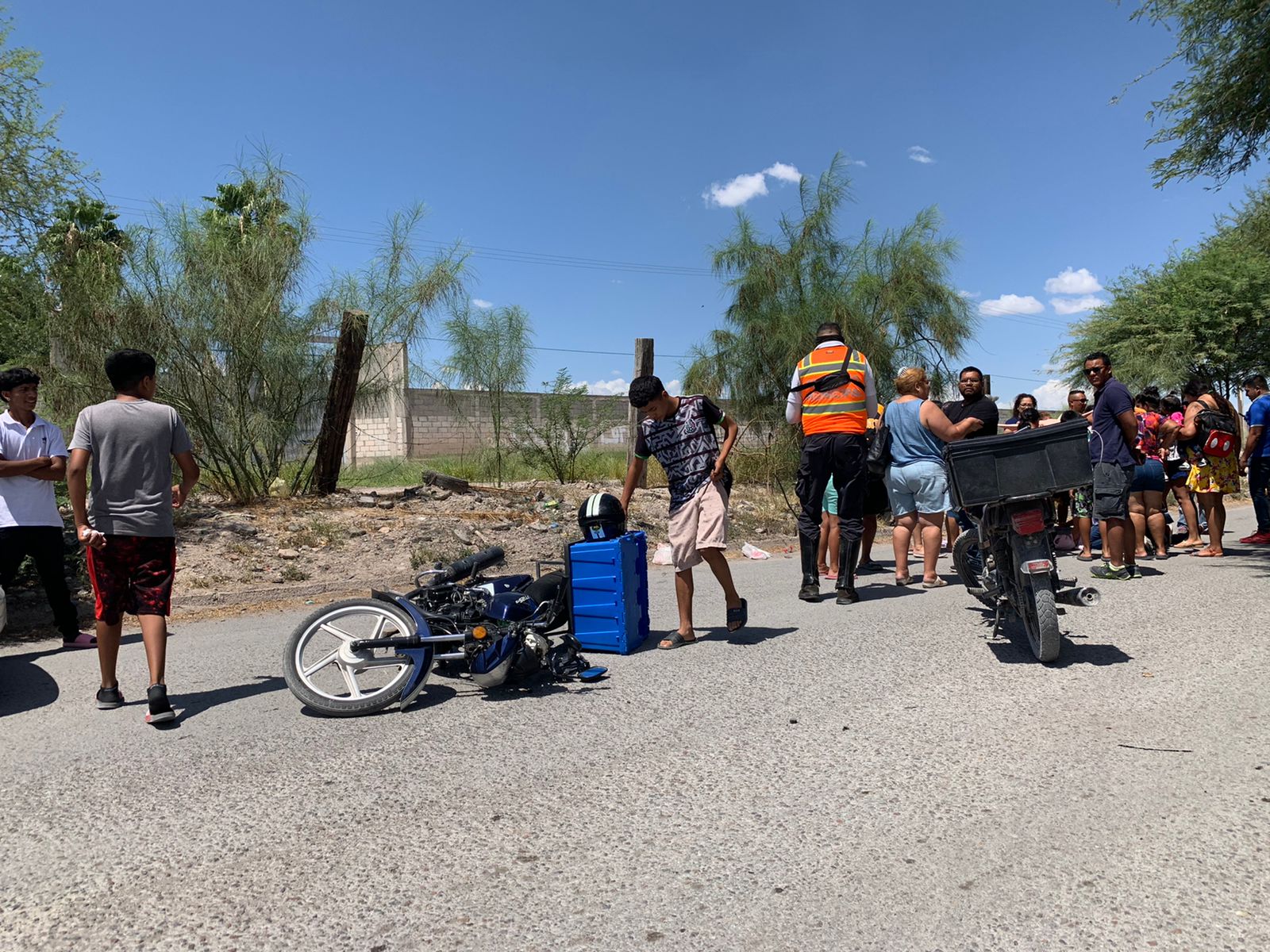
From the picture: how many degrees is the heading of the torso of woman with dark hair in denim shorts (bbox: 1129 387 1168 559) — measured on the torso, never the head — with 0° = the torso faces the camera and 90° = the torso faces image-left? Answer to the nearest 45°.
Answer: approximately 180°

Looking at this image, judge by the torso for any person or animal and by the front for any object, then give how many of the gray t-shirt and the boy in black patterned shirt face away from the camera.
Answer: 1

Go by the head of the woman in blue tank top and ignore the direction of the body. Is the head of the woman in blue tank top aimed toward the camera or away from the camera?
away from the camera

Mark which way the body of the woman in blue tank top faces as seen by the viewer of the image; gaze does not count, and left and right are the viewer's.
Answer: facing away from the viewer and to the right of the viewer

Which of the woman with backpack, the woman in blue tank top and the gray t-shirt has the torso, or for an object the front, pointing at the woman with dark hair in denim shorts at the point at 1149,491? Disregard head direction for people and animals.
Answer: the woman in blue tank top

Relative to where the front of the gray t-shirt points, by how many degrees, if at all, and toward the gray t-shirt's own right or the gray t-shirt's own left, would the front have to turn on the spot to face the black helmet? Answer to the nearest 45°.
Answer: approximately 90° to the gray t-shirt's own right

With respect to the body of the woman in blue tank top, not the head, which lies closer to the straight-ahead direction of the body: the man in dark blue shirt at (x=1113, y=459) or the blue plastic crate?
the man in dark blue shirt

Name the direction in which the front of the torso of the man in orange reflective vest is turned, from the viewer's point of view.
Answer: away from the camera

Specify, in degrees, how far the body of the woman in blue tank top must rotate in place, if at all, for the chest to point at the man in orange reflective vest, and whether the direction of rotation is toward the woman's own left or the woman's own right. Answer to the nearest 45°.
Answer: approximately 180°

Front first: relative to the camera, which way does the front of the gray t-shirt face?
away from the camera

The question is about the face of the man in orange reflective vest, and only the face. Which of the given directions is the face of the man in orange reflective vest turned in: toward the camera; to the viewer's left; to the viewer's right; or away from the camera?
away from the camera

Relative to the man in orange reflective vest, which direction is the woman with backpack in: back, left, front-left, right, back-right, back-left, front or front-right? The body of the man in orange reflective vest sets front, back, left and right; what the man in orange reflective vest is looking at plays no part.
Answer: front-right

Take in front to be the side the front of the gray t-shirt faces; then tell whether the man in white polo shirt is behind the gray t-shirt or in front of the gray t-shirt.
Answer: in front

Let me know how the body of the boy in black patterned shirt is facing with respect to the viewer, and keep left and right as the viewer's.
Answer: facing the viewer and to the left of the viewer
